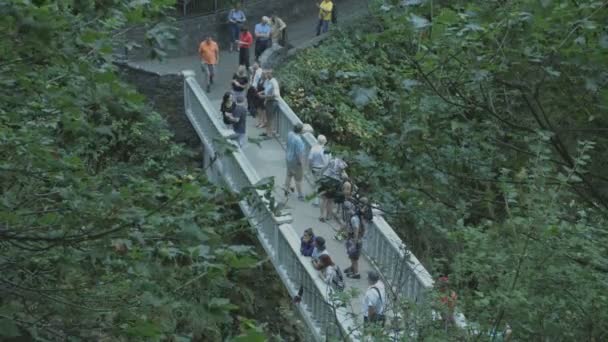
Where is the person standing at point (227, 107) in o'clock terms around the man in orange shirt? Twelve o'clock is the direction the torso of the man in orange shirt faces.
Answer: The person standing is roughly at 12 o'clock from the man in orange shirt.

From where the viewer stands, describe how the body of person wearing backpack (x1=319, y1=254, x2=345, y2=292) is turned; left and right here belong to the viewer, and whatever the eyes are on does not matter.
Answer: facing away from the viewer and to the left of the viewer

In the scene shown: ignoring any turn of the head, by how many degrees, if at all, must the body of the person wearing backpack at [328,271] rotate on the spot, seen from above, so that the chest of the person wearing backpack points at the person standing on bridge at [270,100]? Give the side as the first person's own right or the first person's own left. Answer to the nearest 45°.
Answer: approximately 45° to the first person's own right

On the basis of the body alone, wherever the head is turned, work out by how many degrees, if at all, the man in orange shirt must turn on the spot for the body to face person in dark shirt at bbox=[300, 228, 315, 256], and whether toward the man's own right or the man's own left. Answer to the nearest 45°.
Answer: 0° — they already face them
